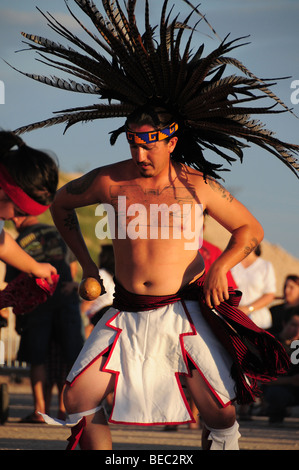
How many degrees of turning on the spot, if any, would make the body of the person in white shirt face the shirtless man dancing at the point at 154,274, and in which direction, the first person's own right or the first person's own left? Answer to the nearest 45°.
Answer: approximately 45° to the first person's own left

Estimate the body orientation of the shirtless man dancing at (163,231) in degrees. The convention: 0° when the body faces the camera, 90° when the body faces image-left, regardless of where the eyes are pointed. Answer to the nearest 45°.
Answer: approximately 0°

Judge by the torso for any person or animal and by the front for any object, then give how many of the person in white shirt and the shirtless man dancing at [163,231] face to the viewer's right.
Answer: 0

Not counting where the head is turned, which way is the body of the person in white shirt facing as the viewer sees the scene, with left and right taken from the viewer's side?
facing the viewer and to the left of the viewer

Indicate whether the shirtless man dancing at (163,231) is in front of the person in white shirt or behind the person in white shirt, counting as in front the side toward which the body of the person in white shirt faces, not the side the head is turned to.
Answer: in front

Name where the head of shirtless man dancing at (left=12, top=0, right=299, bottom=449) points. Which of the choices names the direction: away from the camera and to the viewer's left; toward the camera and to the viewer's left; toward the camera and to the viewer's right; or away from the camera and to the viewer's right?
toward the camera and to the viewer's left

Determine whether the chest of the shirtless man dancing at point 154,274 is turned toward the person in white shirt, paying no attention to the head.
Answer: no

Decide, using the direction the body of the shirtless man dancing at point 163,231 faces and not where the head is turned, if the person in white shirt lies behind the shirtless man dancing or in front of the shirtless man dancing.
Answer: behind
